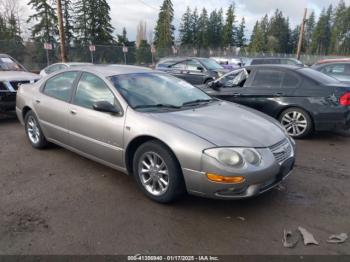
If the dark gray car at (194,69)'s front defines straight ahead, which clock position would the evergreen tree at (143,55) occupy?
The evergreen tree is roughly at 7 o'clock from the dark gray car.

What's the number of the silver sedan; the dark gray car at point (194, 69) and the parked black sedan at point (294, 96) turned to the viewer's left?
1

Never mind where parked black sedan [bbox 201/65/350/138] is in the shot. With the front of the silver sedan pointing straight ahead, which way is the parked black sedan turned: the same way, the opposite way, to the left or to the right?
the opposite way

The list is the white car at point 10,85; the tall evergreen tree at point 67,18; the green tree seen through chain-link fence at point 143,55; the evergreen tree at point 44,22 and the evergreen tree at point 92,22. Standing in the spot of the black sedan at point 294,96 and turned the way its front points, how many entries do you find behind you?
0

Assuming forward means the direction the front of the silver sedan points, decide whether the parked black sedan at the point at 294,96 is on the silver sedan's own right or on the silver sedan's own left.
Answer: on the silver sedan's own left

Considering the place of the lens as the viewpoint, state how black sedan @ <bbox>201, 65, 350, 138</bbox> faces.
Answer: facing to the left of the viewer

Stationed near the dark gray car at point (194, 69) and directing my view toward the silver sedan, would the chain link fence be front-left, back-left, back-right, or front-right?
back-right

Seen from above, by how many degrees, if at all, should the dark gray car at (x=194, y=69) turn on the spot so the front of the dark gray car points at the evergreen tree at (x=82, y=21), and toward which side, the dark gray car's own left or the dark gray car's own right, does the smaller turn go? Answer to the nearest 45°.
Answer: approximately 180°

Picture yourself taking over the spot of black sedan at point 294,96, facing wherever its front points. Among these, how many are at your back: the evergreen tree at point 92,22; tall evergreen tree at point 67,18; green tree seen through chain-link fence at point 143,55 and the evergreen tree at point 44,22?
0

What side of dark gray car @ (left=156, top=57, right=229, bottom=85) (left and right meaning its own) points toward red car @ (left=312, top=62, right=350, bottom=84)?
front

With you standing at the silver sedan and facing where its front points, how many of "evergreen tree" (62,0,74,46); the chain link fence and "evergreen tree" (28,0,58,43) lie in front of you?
0

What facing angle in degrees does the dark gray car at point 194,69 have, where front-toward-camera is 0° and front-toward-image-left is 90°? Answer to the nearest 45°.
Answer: approximately 315°

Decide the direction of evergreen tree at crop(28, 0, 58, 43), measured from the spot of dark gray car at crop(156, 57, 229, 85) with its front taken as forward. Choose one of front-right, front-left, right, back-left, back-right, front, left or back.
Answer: back

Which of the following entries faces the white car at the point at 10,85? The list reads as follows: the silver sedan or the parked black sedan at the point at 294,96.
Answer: the parked black sedan

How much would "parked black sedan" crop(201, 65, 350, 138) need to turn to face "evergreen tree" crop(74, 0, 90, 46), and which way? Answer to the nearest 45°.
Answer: approximately 45° to its right

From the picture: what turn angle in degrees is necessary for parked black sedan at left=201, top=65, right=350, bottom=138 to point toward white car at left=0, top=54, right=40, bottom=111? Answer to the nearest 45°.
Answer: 0° — it already faces it
